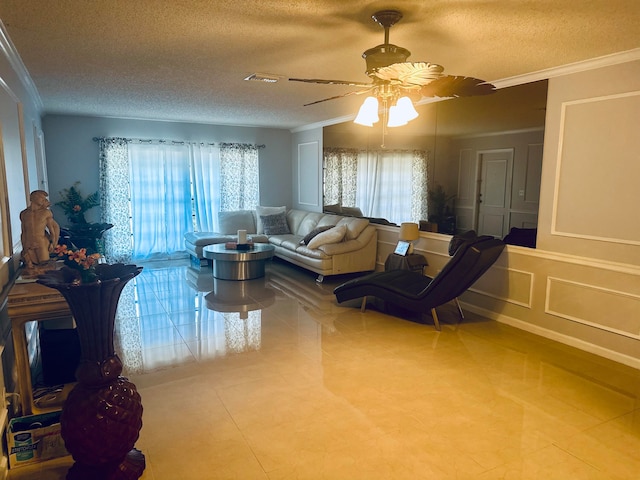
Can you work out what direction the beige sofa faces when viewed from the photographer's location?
facing the viewer and to the left of the viewer

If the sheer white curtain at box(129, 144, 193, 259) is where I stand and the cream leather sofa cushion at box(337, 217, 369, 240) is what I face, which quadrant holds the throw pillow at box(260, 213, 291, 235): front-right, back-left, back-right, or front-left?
front-left

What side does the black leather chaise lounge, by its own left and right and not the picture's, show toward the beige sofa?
front

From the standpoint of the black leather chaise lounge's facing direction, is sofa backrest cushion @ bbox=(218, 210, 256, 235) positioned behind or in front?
in front

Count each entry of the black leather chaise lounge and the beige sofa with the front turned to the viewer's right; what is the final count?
0

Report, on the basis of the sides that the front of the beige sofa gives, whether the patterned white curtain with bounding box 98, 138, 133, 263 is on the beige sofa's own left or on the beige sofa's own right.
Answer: on the beige sofa's own right

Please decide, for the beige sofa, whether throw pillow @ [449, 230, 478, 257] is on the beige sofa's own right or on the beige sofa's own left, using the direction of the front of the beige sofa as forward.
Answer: on the beige sofa's own left

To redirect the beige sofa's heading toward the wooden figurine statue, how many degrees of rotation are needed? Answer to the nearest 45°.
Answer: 0° — it already faces it

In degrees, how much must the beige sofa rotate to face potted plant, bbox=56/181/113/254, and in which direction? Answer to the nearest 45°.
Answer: approximately 45° to its right

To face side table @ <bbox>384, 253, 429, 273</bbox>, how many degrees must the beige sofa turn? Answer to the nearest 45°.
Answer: approximately 90° to its left

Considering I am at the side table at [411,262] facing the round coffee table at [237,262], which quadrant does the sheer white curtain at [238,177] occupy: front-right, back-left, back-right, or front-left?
front-right

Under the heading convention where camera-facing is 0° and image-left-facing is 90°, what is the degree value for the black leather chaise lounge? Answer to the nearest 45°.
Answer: approximately 135°
